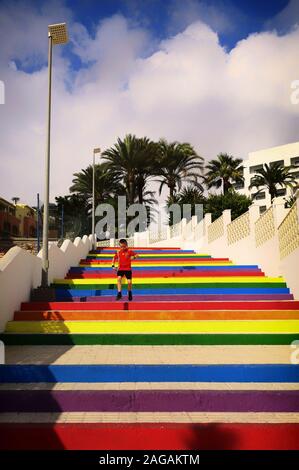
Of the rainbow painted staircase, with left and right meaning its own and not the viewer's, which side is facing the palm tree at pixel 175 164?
back

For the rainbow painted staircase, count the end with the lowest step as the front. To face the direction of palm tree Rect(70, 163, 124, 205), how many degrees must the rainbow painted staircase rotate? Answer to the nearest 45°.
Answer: approximately 180°

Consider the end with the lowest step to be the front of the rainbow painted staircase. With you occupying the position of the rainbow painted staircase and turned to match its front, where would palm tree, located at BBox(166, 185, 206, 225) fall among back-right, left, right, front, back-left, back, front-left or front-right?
back

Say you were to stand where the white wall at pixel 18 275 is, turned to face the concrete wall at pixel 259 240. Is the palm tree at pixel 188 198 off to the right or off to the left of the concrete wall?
left

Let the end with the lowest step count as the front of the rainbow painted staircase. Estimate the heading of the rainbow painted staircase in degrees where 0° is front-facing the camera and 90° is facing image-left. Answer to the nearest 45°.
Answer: approximately 0°

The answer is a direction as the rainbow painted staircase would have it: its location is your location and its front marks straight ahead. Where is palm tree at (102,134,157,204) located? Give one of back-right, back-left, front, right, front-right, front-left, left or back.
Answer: back

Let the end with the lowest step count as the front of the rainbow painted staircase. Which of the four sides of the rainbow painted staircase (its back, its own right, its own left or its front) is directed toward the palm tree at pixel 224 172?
back

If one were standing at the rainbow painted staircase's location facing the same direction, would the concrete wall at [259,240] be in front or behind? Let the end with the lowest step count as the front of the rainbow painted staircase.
behind
